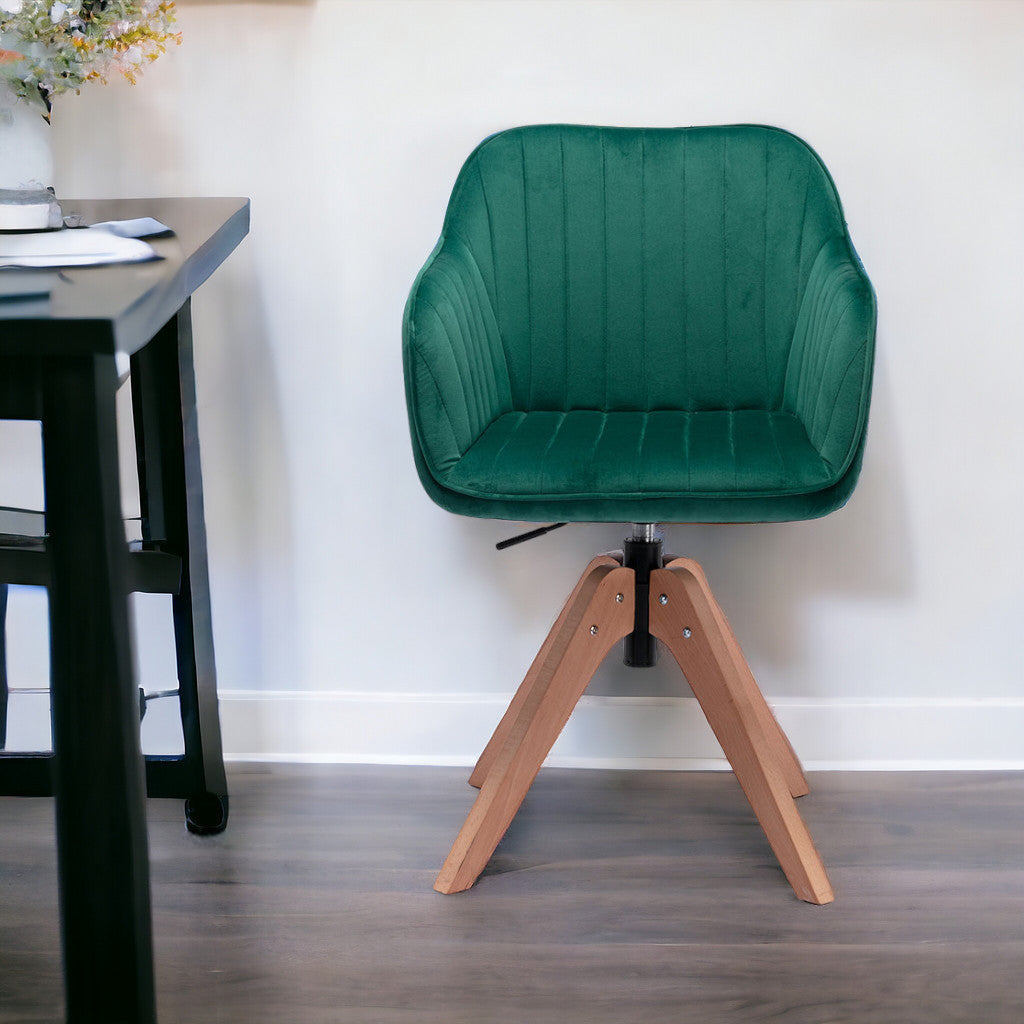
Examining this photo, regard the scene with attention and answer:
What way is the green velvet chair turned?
toward the camera

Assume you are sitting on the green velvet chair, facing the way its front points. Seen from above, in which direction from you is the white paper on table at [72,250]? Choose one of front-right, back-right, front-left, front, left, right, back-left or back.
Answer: front-right
